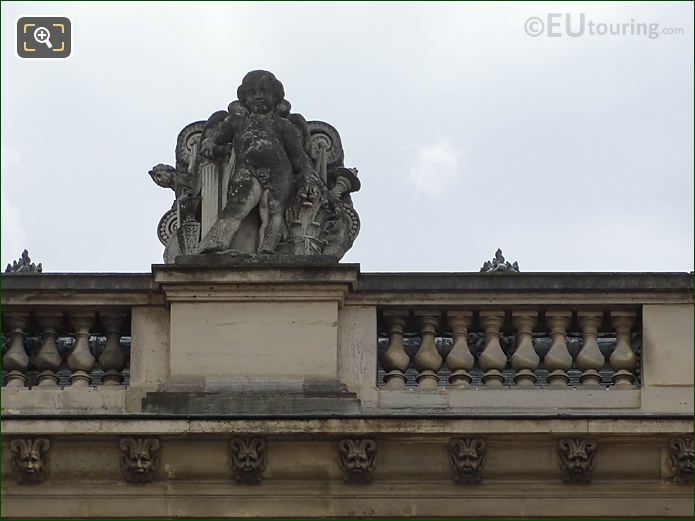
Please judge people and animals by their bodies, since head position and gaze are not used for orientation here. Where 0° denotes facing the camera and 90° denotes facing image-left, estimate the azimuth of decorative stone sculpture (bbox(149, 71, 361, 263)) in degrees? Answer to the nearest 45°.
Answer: approximately 0°

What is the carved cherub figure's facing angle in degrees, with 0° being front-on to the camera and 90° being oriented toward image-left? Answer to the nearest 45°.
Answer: approximately 0°

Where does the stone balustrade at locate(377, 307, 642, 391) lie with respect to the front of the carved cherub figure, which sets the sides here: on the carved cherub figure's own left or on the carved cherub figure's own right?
on the carved cherub figure's own left

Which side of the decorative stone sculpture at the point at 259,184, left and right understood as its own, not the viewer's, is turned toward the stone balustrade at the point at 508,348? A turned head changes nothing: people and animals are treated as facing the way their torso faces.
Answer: left
